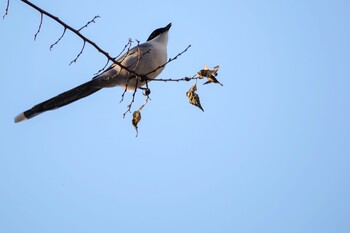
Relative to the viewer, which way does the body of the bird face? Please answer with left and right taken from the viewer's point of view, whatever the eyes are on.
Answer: facing to the right of the viewer

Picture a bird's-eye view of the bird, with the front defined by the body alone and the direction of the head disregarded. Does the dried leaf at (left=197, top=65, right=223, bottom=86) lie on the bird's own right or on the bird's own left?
on the bird's own right
